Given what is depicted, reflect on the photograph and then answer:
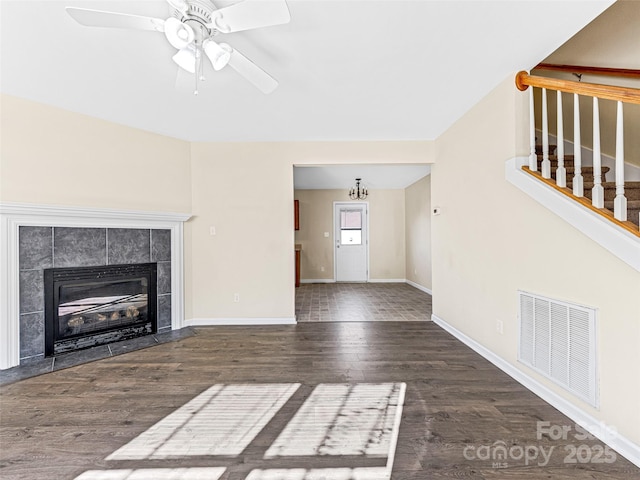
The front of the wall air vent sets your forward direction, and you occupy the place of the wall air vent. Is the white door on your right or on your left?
on your right

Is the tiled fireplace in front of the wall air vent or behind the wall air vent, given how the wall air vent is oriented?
in front

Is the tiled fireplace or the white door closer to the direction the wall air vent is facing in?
the tiled fireplace

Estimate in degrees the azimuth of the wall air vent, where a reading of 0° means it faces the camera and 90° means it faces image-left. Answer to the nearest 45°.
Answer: approximately 45°

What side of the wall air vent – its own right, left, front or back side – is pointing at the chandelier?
right

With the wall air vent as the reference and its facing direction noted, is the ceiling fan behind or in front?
in front
